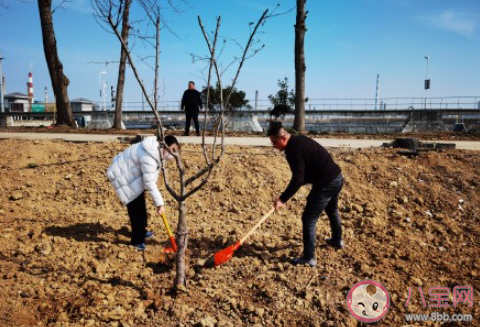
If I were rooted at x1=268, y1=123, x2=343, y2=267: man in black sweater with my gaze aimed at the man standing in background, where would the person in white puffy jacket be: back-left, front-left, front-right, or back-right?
front-left

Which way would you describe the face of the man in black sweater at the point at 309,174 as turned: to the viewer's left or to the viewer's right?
to the viewer's left

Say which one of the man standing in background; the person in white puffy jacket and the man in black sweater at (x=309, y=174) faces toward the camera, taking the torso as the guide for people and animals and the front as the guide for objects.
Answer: the man standing in background

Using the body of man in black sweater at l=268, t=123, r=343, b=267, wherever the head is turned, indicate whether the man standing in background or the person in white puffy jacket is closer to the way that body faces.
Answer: the person in white puffy jacket

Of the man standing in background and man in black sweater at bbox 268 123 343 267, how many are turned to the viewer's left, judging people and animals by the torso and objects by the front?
1

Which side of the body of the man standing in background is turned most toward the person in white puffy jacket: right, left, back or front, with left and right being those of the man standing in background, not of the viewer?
front

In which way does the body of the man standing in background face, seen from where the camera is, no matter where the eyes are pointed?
toward the camera

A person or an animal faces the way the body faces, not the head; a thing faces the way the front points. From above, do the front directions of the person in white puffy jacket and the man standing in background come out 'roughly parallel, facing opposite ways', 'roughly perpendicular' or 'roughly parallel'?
roughly perpendicular

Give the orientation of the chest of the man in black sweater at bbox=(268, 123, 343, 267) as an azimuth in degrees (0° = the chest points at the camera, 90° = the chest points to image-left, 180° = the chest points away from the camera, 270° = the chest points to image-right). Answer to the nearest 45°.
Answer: approximately 90°

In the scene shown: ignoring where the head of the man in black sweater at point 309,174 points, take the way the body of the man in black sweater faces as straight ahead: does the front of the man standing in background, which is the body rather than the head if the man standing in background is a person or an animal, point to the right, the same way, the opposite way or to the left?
to the left

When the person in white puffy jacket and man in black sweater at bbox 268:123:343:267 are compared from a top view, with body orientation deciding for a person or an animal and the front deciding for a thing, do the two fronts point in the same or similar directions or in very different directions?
very different directions

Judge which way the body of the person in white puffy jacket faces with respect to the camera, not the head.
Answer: to the viewer's right

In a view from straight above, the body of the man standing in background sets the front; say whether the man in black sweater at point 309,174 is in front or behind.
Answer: in front
